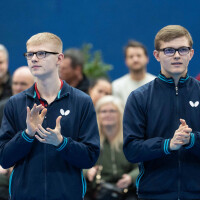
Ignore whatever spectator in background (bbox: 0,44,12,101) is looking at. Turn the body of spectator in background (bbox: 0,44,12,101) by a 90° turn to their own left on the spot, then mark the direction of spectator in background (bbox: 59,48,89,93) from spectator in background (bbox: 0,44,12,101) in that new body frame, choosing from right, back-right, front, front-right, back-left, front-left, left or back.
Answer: front

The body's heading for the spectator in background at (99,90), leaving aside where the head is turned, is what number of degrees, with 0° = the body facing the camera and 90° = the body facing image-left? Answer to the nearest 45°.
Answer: approximately 315°

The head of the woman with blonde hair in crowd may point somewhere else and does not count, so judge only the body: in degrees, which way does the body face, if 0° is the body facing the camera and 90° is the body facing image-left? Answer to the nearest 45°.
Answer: approximately 0°

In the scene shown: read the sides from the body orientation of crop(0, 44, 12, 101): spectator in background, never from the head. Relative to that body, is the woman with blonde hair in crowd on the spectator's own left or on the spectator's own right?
on the spectator's own left

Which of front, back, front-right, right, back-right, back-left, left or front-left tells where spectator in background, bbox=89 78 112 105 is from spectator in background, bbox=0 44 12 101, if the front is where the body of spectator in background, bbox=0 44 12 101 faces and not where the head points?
left

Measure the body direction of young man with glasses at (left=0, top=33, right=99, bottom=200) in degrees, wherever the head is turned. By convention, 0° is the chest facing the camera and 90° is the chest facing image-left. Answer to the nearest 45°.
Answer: approximately 0°

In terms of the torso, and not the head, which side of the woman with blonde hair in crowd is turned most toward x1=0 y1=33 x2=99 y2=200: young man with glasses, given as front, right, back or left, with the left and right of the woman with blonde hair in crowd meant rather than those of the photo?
front

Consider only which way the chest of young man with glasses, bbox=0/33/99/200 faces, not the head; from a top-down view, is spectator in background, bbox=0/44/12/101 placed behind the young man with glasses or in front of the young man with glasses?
behind

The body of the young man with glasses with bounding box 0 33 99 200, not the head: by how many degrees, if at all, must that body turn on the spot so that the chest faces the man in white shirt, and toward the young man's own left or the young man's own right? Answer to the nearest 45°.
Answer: approximately 135° to the young man's own left

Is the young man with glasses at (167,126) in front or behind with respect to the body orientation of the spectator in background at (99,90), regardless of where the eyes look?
in front

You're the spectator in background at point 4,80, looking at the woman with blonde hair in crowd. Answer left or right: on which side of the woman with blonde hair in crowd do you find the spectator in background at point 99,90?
left
